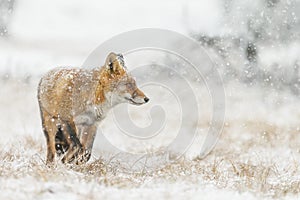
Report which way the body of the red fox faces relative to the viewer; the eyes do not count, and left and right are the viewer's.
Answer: facing to the right of the viewer
